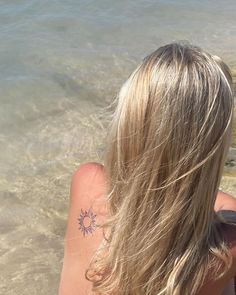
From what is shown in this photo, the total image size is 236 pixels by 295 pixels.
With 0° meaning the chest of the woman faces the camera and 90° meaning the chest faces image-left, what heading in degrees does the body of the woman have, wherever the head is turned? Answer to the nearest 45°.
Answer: approximately 180°

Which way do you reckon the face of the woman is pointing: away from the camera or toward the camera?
away from the camera
